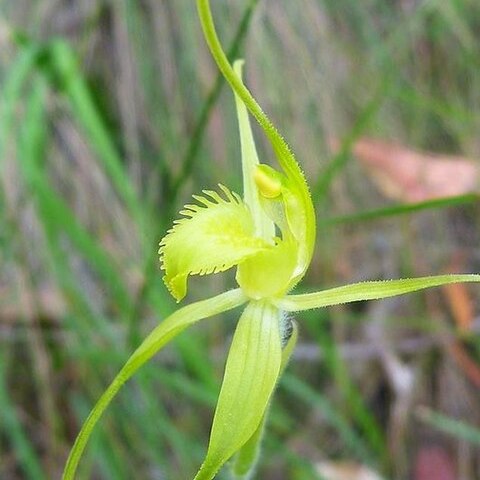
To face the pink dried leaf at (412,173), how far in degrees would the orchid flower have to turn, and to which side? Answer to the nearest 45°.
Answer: approximately 135° to its right

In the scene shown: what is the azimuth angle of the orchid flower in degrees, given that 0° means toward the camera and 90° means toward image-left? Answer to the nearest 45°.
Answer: approximately 45°
